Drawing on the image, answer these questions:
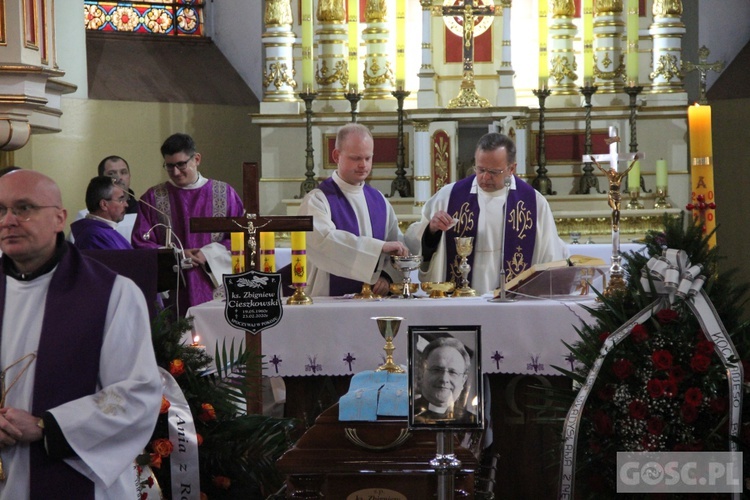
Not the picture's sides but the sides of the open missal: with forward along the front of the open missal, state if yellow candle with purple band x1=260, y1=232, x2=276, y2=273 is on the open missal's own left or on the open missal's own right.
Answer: on the open missal's own left

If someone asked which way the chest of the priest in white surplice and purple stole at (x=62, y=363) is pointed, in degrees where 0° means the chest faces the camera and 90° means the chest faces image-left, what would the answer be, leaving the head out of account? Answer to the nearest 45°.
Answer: approximately 45°

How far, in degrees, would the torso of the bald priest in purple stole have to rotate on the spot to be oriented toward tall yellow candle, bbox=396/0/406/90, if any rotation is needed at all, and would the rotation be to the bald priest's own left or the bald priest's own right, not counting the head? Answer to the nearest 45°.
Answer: approximately 135° to the bald priest's own left

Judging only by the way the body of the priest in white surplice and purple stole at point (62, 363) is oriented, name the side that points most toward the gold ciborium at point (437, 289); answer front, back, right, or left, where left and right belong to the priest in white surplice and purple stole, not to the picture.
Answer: back

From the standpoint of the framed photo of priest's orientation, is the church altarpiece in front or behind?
behind

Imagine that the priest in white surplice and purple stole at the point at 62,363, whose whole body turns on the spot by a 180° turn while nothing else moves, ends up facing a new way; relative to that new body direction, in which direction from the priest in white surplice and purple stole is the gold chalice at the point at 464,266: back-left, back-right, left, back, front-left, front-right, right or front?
front

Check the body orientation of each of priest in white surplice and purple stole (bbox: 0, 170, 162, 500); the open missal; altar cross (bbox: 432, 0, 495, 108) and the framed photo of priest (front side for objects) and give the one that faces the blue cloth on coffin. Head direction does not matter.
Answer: the altar cross

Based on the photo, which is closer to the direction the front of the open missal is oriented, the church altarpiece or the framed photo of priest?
the church altarpiece

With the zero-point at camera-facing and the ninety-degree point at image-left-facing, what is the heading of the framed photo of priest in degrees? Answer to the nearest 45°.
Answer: approximately 0°

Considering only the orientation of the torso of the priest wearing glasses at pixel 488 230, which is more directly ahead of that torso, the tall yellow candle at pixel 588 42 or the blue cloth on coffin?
the blue cloth on coffin

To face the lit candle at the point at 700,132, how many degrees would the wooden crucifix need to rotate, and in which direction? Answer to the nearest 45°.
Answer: approximately 90° to its left

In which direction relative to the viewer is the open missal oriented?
away from the camera

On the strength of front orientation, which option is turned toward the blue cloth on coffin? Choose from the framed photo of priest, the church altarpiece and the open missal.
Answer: the church altarpiece

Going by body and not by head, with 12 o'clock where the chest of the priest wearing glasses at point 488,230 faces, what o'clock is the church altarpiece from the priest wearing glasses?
The church altarpiece is roughly at 6 o'clock from the priest wearing glasses.
